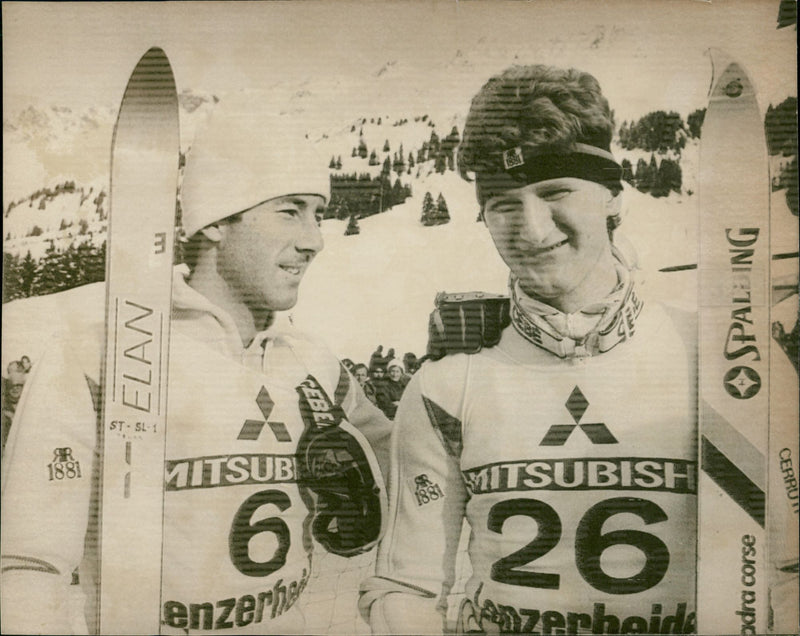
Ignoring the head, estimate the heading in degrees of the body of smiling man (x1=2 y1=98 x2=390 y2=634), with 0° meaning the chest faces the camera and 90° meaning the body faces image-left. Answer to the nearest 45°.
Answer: approximately 315°
